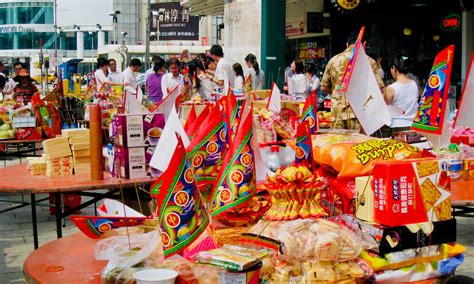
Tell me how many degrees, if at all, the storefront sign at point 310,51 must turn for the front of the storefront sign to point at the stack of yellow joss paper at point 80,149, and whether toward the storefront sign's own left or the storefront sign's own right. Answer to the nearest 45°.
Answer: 0° — it already faces it

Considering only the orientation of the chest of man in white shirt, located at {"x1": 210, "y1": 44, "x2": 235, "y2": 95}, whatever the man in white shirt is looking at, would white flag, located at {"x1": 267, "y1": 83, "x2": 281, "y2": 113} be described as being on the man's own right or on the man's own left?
on the man's own left

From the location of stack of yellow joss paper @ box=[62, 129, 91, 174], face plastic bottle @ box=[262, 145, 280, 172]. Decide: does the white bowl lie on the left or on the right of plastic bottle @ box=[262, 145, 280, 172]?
right

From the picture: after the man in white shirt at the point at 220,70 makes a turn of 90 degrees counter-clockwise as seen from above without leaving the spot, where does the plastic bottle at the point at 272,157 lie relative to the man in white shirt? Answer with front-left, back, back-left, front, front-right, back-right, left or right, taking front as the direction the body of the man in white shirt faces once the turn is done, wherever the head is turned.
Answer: front

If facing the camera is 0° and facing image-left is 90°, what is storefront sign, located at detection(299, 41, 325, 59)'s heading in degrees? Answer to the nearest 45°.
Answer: approximately 0°

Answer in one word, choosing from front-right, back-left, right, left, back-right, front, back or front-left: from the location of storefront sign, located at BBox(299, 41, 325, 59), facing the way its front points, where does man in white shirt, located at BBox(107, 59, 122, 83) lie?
front-right

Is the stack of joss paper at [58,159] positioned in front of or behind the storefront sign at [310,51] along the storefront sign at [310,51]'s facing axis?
in front
